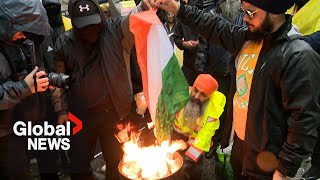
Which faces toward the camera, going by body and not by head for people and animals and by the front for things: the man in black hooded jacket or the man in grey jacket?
the man in black hooded jacket

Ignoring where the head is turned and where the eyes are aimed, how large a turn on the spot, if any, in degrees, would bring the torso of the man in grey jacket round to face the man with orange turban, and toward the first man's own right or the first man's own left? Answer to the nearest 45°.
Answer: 0° — they already face them

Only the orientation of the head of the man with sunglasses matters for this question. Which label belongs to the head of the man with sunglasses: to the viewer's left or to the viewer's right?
to the viewer's left

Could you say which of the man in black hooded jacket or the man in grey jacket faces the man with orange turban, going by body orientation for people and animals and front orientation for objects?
the man in grey jacket

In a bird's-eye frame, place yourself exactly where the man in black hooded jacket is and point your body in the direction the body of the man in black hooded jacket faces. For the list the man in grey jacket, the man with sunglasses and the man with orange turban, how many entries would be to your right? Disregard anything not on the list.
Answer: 1

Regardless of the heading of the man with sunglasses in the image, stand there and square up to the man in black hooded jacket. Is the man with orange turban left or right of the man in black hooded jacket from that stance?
right

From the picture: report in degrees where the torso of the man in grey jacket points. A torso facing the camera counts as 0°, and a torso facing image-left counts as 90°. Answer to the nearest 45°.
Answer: approximately 270°

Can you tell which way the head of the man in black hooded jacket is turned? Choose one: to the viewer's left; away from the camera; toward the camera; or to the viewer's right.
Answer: toward the camera

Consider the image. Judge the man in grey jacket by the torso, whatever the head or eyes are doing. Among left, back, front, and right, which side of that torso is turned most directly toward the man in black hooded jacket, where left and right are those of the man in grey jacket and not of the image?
front

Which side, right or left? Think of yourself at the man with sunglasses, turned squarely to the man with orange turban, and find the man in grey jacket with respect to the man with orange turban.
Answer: left

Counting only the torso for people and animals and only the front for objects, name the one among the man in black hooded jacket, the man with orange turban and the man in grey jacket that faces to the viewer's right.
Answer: the man in grey jacket

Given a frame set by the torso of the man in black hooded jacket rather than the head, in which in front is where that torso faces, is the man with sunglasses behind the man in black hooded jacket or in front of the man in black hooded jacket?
in front

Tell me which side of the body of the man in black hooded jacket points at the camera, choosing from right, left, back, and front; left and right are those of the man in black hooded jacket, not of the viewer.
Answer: front
